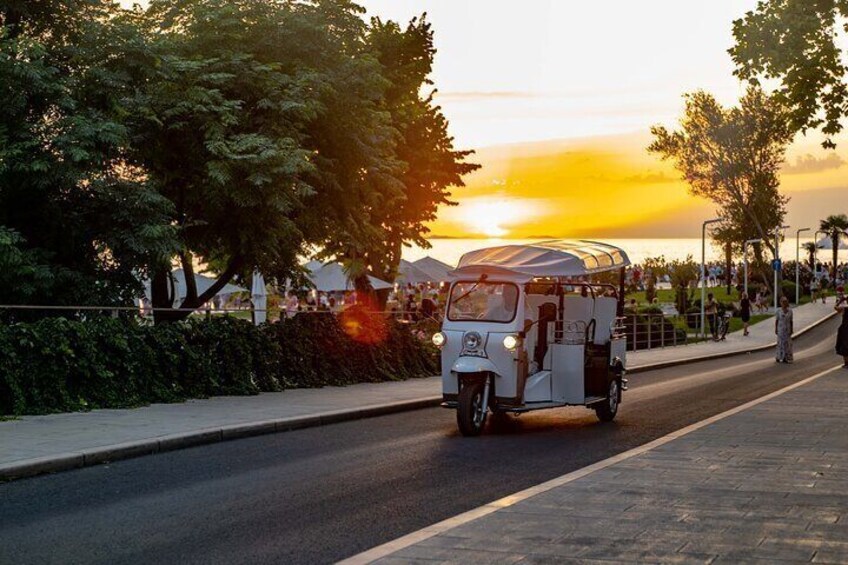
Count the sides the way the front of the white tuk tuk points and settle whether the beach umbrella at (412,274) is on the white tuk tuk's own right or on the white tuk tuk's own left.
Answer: on the white tuk tuk's own right

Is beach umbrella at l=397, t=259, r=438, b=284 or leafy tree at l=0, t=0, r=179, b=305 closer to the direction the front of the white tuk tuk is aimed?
the leafy tree

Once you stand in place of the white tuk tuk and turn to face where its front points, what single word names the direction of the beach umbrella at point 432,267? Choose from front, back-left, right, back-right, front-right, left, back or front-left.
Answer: back-right

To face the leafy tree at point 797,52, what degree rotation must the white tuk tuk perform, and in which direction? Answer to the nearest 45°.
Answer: approximately 180°

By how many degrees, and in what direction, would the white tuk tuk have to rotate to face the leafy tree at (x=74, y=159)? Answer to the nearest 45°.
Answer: approximately 90° to its right

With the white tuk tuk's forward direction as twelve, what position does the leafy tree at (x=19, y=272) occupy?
The leafy tree is roughly at 2 o'clock from the white tuk tuk.

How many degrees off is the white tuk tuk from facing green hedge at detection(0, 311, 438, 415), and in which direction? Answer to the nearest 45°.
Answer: approximately 45° to its right

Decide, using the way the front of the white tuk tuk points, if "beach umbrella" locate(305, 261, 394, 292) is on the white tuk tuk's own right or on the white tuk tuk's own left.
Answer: on the white tuk tuk's own right

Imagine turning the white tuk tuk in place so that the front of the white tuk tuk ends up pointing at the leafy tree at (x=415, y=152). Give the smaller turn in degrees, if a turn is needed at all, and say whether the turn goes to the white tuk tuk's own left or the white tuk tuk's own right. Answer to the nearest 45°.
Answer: approximately 135° to the white tuk tuk's own right

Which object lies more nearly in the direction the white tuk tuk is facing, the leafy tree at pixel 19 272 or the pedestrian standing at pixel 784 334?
the leafy tree

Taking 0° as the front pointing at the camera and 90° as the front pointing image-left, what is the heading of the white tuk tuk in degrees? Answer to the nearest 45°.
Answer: approximately 45°
